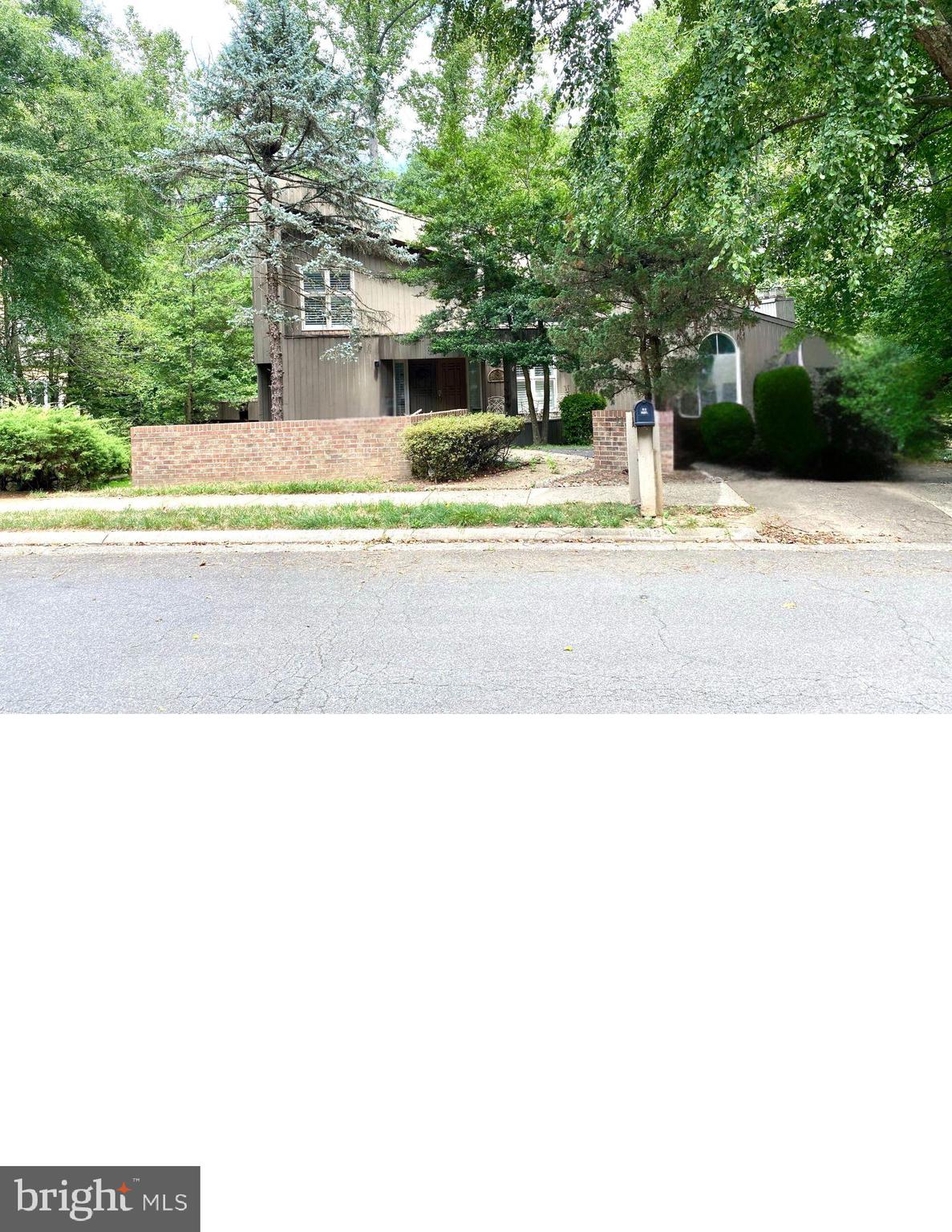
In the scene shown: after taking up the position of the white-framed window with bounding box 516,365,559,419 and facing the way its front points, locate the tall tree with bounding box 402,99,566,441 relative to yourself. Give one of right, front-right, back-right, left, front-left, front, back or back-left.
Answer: front

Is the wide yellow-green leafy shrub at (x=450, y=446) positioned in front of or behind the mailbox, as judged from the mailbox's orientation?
behind

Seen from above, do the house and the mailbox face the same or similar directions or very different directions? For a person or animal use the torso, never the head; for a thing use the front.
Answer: same or similar directions

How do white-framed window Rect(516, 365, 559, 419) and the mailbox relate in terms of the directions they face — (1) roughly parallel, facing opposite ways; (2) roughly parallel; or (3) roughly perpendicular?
roughly parallel

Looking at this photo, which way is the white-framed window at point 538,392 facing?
toward the camera

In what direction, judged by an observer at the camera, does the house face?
facing the viewer

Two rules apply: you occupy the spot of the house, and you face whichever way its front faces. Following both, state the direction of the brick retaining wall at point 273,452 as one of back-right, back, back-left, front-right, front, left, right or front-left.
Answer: front
